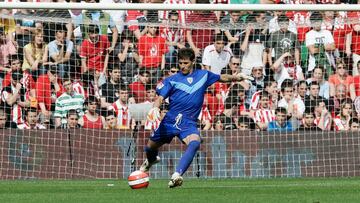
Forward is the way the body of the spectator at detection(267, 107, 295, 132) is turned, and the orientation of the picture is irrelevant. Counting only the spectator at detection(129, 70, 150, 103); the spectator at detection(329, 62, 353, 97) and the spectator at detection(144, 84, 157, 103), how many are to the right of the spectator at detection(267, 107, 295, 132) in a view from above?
2

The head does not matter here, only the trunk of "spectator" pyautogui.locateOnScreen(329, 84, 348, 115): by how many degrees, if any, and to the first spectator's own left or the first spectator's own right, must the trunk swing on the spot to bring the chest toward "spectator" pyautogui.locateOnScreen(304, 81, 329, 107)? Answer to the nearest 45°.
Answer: approximately 90° to the first spectator's own right

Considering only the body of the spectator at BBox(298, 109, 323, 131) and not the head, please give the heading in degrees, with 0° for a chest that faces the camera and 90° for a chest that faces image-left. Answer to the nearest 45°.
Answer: approximately 0°

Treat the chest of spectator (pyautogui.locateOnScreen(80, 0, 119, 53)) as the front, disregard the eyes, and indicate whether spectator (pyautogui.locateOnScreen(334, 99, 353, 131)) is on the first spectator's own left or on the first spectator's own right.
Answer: on the first spectator's own left
